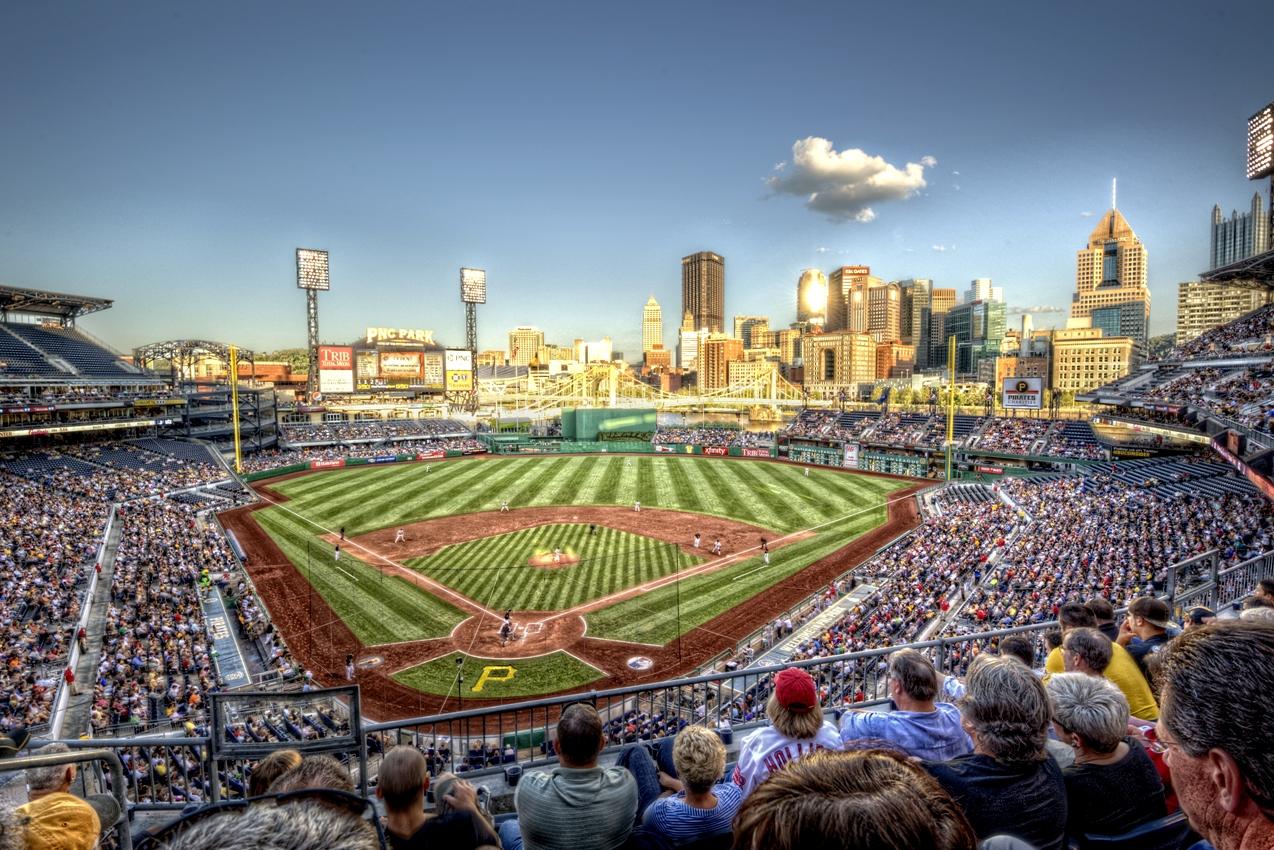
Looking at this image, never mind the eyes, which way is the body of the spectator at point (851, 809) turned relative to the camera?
away from the camera

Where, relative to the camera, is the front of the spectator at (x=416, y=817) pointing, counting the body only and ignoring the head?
away from the camera

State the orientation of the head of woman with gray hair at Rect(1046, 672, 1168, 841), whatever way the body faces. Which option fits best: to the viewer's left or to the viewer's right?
to the viewer's left

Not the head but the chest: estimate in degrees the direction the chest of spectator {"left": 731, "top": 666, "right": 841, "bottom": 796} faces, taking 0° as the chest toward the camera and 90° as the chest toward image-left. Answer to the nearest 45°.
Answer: approximately 180°

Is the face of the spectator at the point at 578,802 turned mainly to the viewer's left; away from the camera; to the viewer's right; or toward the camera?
away from the camera

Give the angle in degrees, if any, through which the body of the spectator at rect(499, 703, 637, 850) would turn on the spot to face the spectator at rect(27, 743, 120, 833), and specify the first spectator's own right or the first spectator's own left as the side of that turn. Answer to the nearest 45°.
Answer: approximately 90° to the first spectator's own left

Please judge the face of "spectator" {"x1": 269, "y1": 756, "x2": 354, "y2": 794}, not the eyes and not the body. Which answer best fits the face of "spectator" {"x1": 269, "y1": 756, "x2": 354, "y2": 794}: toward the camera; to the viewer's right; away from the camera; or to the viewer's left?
away from the camera

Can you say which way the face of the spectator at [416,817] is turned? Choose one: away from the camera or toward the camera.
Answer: away from the camera

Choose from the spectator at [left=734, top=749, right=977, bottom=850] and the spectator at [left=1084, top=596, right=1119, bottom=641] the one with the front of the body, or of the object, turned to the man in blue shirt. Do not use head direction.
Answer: the spectator at [left=734, top=749, right=977, bottom=850]

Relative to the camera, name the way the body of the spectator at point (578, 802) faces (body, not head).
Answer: away from the camera

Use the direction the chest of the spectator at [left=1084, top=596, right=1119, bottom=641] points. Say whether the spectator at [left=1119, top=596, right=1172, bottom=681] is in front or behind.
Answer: behind

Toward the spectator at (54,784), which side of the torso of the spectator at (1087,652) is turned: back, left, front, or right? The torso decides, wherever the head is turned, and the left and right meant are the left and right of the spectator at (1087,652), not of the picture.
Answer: left
